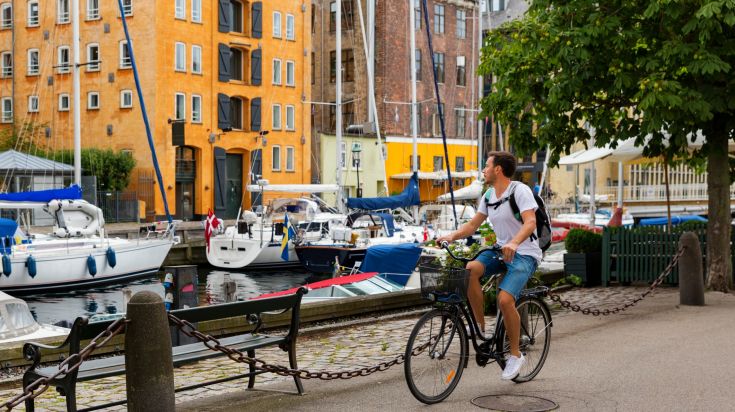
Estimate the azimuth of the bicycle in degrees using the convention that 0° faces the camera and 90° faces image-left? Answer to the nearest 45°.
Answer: approximately 45°

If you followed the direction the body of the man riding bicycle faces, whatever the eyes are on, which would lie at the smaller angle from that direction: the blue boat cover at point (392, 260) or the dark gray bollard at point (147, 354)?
the dark gray bollard

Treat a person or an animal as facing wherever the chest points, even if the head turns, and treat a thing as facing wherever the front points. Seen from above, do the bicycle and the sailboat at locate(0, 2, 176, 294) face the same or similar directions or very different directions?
very different directions

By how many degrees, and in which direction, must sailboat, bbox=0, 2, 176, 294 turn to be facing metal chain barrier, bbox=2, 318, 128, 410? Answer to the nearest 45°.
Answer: approximately 90° to its right

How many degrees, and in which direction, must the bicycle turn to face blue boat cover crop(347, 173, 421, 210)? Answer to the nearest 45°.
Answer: approximately 135° to its right

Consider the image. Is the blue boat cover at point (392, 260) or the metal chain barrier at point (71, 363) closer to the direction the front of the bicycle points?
the metal chain barrier

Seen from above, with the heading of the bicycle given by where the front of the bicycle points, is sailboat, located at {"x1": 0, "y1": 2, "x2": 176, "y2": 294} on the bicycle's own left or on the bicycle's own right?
on the bicycle's own right

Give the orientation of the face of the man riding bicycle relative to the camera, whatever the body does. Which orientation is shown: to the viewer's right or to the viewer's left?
to the viewer's left

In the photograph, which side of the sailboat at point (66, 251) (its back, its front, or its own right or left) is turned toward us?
right
